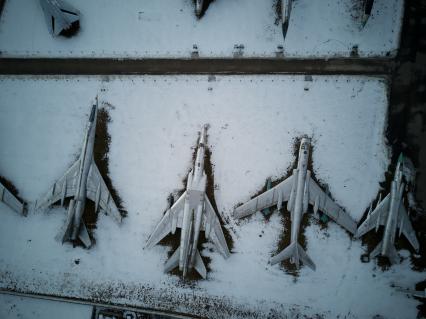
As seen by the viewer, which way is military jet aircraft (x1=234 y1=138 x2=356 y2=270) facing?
away from the camera

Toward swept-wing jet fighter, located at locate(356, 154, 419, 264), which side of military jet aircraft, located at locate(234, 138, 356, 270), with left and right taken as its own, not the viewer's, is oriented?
right

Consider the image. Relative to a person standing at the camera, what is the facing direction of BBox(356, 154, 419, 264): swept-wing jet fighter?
facing away from the viewer

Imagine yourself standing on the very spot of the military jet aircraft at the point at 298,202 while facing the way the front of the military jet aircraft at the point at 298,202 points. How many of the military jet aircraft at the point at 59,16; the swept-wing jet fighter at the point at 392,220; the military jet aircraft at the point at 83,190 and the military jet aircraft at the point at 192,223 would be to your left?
3

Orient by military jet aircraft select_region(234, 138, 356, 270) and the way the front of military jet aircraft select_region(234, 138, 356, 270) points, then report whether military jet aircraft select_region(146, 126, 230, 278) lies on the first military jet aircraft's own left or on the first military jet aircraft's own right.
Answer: on the first military jet aircraft's own left

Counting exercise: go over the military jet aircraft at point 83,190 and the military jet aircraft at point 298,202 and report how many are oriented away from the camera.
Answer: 2

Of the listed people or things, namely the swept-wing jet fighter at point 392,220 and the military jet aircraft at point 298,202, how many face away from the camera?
2

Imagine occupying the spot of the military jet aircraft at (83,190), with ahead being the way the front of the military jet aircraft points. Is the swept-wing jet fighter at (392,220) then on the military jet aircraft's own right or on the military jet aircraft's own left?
on the military jet aircraft's own right

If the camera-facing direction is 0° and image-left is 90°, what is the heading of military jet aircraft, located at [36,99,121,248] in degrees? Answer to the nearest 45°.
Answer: approximately 180°
